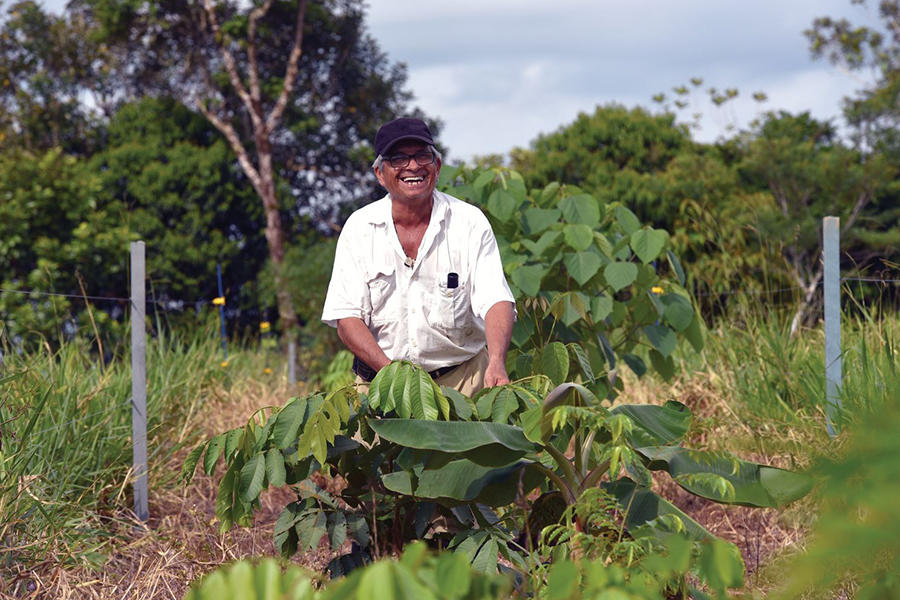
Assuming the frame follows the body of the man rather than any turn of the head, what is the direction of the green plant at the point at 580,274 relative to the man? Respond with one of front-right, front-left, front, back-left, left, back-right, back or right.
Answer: back-left

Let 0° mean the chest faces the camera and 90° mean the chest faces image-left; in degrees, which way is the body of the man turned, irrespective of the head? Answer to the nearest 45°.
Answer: approximately 0°

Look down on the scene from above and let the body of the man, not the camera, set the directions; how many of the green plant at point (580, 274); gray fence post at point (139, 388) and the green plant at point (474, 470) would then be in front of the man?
1

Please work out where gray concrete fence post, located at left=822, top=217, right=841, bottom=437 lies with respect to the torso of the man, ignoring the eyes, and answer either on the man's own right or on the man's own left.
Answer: on the man's own left

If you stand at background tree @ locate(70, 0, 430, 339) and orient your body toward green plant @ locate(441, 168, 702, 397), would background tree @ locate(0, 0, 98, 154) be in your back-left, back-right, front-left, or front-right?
back-right

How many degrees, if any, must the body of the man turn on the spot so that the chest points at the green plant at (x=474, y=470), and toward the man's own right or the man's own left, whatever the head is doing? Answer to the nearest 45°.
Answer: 0° — they already face it

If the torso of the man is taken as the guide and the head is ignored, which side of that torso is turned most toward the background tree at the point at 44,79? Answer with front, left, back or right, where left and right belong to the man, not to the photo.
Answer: back

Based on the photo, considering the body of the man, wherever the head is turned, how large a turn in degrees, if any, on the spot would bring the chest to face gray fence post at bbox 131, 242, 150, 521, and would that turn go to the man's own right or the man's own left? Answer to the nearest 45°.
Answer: approximately 135° to the man's own right
